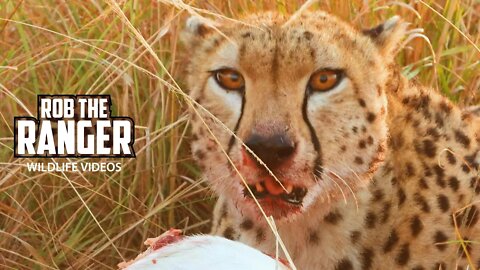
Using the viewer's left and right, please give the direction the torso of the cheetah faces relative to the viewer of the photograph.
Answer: facing the viewer and to the left of the viewer
